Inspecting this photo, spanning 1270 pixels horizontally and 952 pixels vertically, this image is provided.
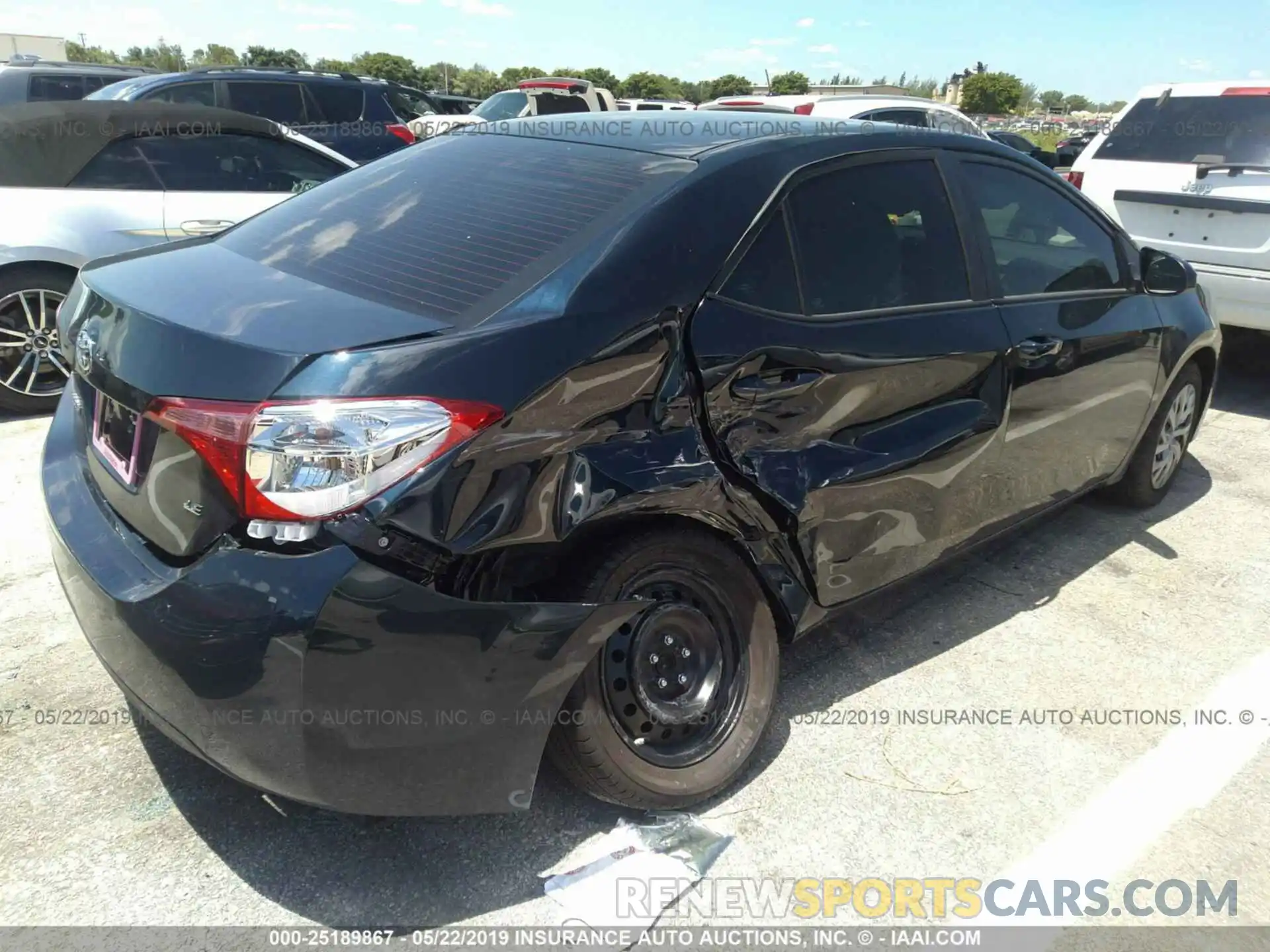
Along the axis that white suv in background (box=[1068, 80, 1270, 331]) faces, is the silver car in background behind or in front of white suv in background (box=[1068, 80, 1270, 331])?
behind

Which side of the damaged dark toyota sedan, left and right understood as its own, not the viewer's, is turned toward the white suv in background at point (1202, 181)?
front

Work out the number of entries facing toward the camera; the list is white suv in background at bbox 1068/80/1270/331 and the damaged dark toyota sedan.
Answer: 0

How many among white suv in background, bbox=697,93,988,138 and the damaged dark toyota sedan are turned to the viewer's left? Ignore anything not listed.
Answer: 0

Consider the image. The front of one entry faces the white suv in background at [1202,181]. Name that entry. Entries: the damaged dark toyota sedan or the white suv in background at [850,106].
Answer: the damaged dark toyota sedan

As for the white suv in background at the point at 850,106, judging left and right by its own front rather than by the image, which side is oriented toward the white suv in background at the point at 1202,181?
right

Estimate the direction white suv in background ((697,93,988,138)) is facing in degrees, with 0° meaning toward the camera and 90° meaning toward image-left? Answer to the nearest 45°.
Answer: approximately 225°

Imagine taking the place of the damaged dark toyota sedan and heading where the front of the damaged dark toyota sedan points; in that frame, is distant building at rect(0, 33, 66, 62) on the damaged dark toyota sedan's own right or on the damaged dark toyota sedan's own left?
on the damaged dark toyota sedan's own left

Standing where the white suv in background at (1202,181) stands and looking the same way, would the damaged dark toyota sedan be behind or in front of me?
behind

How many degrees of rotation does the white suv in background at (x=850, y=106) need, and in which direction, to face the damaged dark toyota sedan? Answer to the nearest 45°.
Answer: approximately 135° to its right
